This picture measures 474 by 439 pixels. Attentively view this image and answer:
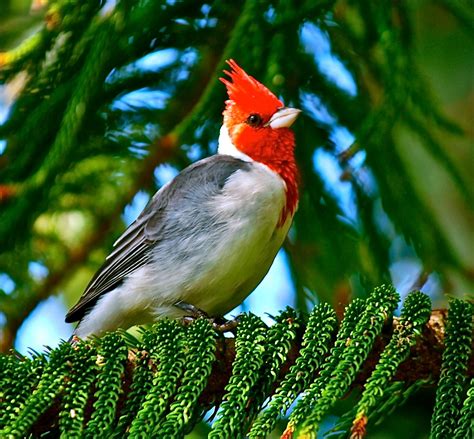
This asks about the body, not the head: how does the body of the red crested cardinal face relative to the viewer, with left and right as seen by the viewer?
facing to the right of the viewer
